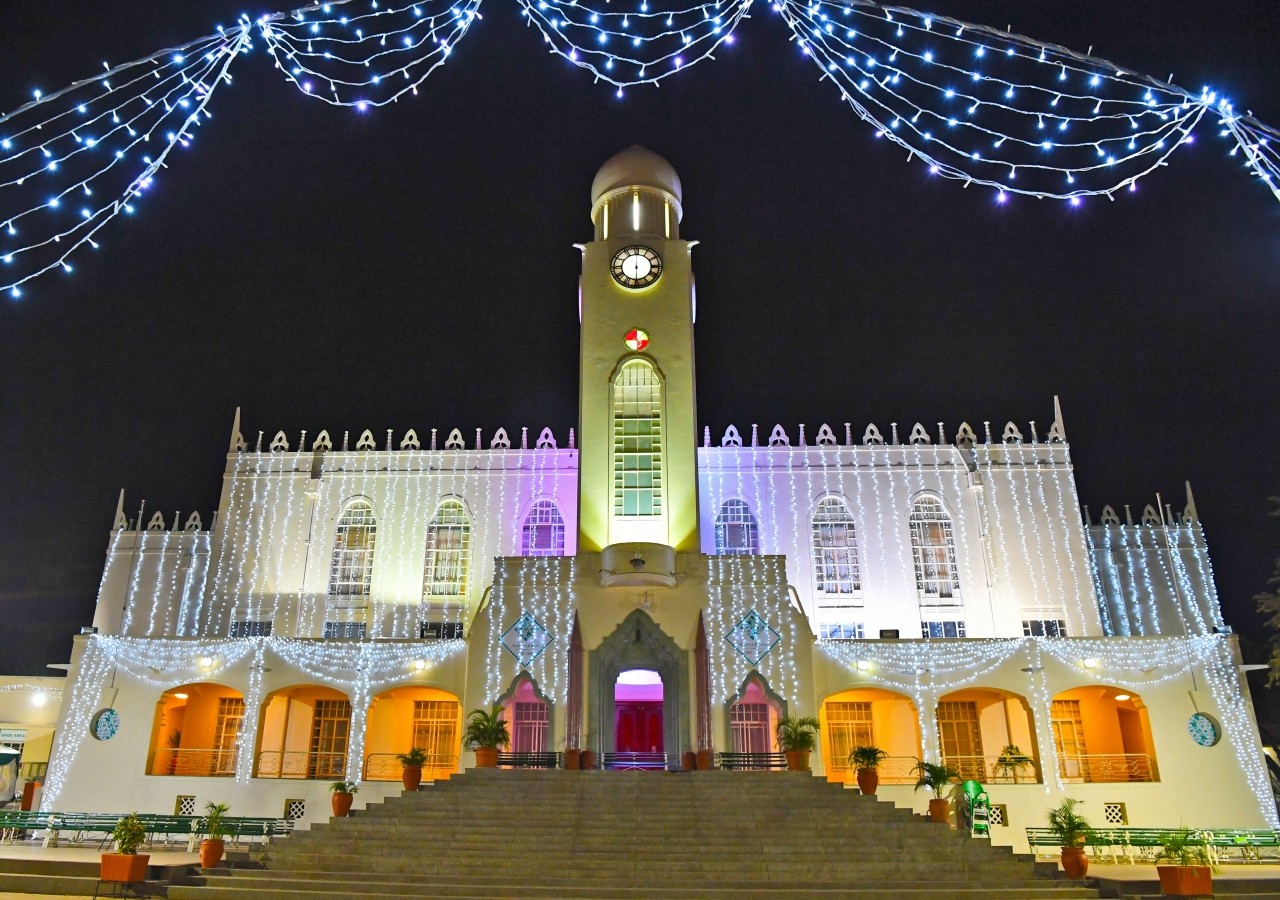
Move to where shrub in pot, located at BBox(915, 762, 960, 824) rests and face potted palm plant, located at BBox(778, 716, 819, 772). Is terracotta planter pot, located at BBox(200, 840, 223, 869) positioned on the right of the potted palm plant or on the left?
left

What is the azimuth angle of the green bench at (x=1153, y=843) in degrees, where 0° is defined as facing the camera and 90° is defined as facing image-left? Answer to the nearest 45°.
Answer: approximately 0°

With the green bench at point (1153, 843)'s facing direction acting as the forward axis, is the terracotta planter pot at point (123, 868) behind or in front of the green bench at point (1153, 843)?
in front

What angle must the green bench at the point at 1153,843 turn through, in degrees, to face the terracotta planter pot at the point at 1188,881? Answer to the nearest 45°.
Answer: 0° — it already faces it

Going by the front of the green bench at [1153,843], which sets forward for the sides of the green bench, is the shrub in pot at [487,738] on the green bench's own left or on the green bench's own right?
on the green bench's own right

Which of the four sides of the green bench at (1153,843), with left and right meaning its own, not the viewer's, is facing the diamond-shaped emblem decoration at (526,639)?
right

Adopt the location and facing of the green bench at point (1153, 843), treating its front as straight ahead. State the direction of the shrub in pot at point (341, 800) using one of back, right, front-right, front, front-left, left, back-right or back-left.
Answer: front-right

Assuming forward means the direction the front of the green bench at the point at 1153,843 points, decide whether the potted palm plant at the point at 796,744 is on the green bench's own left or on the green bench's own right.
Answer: on the green bench's own right

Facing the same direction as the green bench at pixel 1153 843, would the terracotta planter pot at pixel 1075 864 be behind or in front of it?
in front
